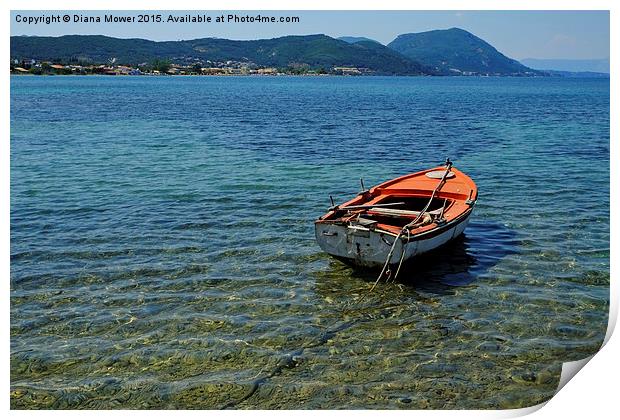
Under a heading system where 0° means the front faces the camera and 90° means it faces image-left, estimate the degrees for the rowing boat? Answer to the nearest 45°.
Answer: approximately 225°
